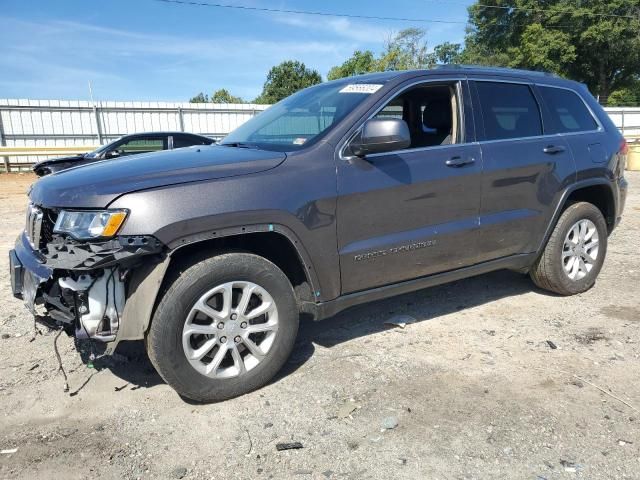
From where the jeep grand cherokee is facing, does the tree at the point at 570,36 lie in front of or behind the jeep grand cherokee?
behind

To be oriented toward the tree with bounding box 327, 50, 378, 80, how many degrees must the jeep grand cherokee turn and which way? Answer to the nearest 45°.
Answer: approximately 135° to its right

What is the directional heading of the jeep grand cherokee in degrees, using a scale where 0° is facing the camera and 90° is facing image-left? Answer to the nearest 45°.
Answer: approximately 45°

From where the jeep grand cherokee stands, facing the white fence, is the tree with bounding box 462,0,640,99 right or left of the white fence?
right

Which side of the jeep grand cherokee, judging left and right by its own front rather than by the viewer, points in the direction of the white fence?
right

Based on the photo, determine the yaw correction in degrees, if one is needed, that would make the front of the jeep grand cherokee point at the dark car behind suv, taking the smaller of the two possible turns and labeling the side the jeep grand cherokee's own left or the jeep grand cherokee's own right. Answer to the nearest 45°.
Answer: approximately 90° to the jeep grand cherokee's own right
